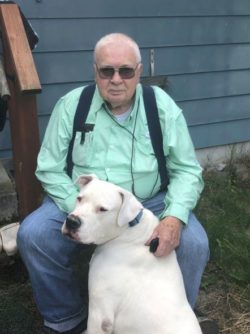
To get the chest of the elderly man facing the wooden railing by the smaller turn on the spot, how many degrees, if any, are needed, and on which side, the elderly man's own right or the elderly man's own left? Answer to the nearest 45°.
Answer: approximately 135° to the elderly man's own right

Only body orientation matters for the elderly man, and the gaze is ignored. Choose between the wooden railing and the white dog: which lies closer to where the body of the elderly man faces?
the white dog

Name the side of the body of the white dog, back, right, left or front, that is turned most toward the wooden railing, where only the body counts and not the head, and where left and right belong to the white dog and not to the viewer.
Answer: right

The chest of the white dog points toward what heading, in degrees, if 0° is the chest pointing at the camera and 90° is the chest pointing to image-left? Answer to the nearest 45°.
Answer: approximately 45°
